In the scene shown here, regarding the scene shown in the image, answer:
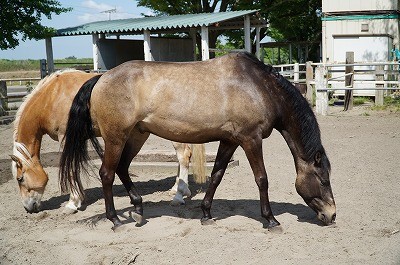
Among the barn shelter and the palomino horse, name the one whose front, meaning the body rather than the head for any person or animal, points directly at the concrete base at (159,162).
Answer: the barn shelter

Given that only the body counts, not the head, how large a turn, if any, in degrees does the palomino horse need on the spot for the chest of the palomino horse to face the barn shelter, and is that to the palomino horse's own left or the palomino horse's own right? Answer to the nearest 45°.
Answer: approximately 90° to the palomino horse's own right

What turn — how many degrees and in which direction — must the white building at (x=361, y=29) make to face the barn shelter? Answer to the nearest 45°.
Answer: approximately 90° to its right

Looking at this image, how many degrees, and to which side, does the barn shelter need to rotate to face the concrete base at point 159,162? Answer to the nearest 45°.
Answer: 0° — it already faces it

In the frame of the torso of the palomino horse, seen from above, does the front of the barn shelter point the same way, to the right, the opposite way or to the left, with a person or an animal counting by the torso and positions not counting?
to the left

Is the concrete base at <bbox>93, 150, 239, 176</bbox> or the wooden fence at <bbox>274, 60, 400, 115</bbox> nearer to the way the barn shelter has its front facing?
the concrete base

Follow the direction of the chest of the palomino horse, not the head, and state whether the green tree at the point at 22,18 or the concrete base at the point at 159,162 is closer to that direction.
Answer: the green tree

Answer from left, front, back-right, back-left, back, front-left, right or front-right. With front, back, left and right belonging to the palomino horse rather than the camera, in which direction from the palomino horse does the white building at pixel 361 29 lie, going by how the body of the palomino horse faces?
back-right

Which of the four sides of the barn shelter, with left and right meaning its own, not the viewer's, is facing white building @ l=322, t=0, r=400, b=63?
left

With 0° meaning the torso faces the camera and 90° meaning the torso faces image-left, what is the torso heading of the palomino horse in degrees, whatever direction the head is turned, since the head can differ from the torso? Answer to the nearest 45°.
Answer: approximately 90°
